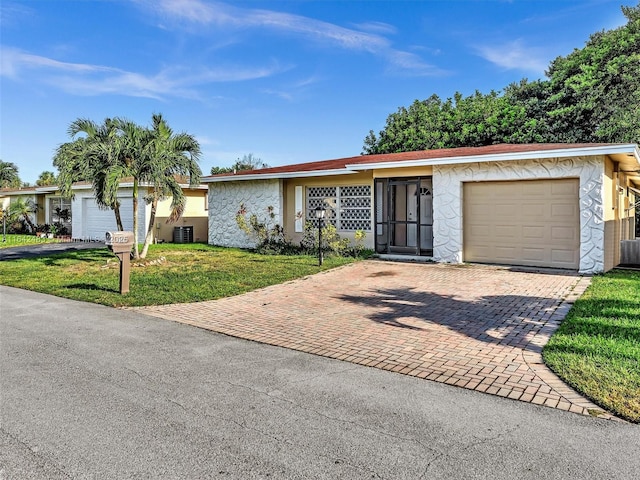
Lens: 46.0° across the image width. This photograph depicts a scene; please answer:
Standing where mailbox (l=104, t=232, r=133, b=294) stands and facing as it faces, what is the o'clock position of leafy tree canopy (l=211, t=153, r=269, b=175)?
The leafy tree canopy is roughly at 5 o'clock from the mailbox.

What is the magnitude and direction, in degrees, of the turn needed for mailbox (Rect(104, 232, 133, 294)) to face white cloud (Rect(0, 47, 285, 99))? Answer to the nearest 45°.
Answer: approximately 135° to its right

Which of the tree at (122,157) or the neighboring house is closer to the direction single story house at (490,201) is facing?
the tree

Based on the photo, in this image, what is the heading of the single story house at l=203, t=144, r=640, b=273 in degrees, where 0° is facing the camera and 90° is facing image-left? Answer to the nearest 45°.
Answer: approximately 45°

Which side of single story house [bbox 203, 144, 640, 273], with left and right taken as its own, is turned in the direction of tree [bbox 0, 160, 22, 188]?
right

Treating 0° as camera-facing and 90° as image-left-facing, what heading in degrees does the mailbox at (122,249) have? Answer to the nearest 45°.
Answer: approximately 45°

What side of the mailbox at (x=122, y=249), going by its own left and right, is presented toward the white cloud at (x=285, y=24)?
back

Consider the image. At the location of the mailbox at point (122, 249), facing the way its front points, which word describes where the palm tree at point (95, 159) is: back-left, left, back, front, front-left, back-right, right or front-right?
back-right

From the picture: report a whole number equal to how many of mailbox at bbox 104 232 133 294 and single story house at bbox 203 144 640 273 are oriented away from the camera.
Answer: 0
